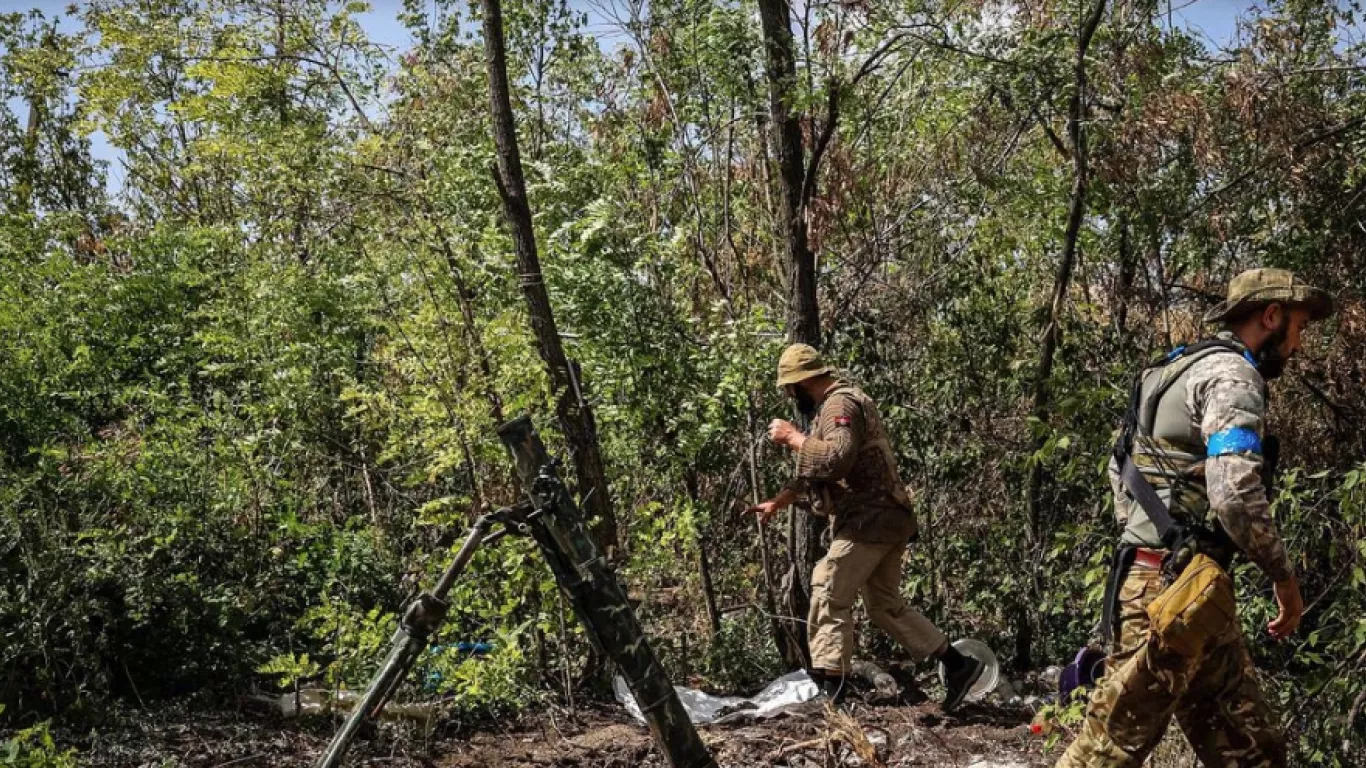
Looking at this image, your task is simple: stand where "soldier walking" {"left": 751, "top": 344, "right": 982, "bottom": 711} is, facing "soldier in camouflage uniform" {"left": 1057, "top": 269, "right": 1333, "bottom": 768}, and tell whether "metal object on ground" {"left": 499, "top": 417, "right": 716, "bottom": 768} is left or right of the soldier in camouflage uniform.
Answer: right

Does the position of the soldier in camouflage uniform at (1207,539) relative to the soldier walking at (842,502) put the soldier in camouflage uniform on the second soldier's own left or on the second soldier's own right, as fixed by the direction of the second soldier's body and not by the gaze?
on the second soldier's own left

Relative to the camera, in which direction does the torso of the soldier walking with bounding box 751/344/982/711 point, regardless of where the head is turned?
to the viewer's left

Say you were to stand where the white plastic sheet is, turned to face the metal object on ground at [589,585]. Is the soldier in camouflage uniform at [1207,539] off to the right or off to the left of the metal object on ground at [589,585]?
left

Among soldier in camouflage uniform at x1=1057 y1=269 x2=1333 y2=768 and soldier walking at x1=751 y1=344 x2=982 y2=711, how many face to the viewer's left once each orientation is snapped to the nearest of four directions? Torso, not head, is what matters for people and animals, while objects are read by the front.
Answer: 1

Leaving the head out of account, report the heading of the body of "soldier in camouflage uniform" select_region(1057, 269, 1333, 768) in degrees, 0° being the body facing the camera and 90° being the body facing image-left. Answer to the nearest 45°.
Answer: approximately 270°

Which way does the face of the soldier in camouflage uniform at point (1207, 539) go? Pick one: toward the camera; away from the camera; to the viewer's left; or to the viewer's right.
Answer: to the viewer's right

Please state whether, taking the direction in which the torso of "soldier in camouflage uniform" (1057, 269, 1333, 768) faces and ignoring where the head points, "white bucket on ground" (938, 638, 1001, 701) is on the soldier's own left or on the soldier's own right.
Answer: on the soldier's own left

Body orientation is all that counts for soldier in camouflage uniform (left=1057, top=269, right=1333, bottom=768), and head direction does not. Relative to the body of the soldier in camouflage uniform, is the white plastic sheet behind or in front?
behind

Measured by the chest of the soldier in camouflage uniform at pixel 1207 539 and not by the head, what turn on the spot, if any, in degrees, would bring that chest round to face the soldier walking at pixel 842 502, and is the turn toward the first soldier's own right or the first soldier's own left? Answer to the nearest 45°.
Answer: approximately 135° to the first soldier's own left

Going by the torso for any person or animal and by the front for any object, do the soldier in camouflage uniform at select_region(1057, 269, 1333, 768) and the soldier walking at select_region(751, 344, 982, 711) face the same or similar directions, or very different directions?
very different directions

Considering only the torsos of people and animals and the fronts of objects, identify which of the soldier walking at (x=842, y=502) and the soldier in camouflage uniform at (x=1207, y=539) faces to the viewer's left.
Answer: the soldier walking
